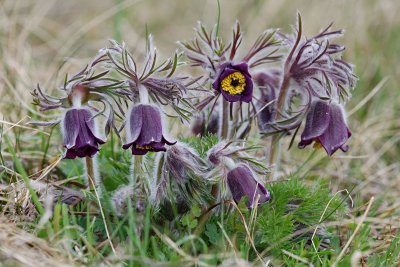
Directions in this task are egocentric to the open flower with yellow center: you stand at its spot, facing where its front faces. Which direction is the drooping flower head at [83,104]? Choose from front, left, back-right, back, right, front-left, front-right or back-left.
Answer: right

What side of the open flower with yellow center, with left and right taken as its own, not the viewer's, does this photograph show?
front

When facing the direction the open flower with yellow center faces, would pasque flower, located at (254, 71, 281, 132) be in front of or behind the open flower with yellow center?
behind

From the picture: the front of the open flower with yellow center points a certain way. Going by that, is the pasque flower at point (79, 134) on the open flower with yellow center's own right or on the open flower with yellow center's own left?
on the open flower with yellow center's own right

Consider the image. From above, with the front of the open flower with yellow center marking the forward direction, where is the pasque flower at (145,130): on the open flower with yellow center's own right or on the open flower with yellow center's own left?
on the open flower with yellow center's own right

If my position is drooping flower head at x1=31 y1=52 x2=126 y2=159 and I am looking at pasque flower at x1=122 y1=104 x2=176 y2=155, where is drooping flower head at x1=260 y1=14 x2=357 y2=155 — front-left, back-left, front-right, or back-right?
front-left
